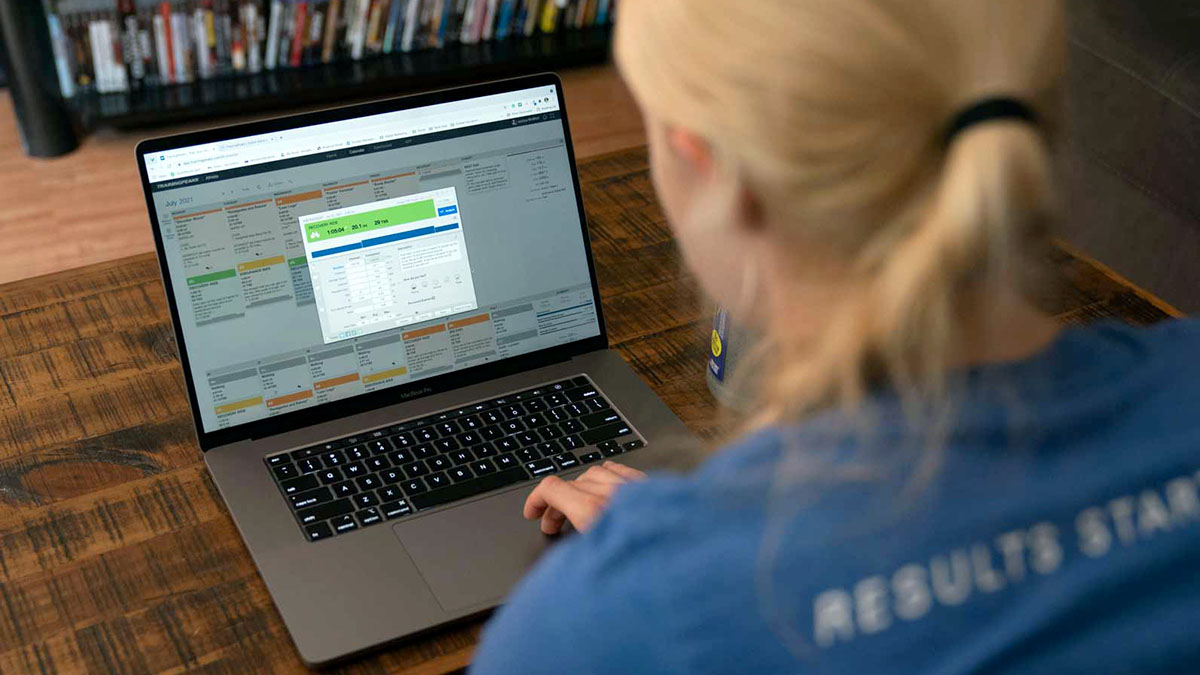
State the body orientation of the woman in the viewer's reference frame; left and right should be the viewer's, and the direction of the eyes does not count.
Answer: facing away from the viewer and to the left of the viewer

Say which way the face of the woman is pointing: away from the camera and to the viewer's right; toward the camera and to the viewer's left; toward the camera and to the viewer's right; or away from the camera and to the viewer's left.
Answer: away from the camera and to the viewer's left

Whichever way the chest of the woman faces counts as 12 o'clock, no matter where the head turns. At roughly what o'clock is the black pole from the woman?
The black pole is roughly at 12 o'clock from the woman.

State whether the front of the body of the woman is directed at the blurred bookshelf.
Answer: yes

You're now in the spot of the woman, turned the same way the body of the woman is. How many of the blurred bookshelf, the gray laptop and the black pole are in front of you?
3

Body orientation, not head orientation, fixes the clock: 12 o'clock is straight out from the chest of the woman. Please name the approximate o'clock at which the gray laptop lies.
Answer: The gray laptop is roughly at 12 o'clock from the woman.
